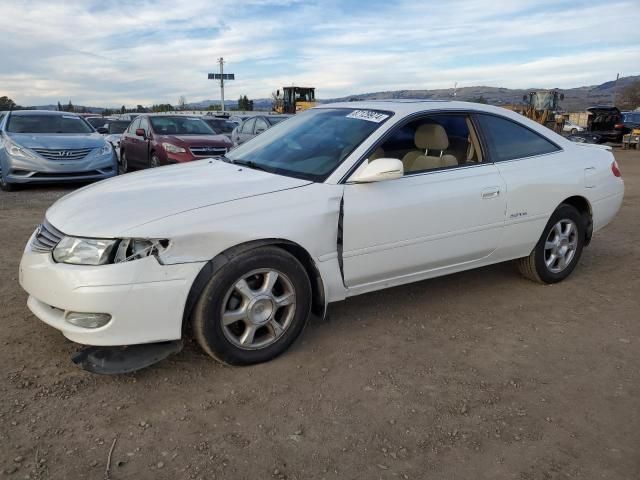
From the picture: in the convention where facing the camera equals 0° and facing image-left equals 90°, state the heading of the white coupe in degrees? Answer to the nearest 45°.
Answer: approximately 45°

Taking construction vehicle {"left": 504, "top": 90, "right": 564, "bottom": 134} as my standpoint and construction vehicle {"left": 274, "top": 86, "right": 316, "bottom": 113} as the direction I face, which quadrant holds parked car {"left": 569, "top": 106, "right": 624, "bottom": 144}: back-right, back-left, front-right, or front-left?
back-left

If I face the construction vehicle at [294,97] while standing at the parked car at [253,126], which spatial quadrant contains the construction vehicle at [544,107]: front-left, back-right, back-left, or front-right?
front-right

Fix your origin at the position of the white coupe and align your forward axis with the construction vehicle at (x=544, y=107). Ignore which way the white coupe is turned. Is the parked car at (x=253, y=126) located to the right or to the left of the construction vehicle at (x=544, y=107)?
left

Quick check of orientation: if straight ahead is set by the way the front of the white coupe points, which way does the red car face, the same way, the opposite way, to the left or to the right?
to the left

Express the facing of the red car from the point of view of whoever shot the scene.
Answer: facing the viewer and to the right of the viewer

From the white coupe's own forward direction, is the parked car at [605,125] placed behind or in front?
behind

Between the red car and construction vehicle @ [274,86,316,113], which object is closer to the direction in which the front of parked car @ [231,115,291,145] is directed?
the red car

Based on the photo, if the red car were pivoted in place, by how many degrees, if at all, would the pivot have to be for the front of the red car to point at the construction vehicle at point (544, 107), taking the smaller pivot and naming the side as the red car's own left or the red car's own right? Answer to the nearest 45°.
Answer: approximately 90° to the red car's own left

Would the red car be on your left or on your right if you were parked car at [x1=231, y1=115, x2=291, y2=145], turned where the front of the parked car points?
on your right

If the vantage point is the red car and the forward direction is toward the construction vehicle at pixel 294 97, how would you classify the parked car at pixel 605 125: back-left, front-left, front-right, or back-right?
front-right

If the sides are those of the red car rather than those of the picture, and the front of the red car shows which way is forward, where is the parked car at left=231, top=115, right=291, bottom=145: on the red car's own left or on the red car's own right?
on the red car's own left

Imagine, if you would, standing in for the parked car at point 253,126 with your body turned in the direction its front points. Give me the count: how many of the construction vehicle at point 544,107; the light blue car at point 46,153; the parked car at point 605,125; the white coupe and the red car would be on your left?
2

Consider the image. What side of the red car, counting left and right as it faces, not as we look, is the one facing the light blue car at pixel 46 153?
right

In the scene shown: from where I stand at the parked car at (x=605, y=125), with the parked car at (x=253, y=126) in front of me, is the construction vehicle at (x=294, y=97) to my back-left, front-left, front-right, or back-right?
front-right

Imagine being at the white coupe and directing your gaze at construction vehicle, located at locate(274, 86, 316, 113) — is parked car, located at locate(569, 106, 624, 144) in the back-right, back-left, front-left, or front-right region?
front-right

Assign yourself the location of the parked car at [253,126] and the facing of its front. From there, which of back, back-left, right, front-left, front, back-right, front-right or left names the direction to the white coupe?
front-right

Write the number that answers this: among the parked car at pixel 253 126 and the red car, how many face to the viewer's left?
0

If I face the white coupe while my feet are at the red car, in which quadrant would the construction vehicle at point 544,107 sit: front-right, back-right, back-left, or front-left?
back-left

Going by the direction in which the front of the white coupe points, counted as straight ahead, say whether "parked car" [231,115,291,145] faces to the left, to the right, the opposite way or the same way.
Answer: to the left

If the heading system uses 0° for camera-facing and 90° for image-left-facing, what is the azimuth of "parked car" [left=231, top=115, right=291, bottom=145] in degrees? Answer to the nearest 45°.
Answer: approximately 315°

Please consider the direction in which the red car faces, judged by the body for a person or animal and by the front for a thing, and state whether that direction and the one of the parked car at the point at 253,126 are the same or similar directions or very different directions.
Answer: same or similar directions
